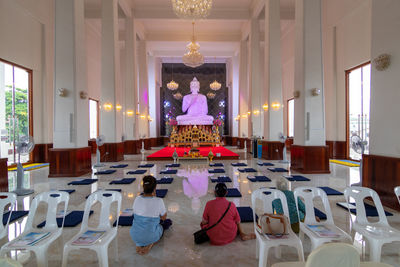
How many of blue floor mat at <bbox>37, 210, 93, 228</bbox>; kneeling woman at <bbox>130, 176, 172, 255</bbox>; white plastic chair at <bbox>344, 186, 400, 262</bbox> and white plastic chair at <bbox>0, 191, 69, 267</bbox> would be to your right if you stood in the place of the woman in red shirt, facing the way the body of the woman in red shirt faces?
1

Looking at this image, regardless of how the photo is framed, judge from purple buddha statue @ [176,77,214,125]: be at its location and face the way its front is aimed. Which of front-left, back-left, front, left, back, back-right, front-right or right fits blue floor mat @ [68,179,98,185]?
front

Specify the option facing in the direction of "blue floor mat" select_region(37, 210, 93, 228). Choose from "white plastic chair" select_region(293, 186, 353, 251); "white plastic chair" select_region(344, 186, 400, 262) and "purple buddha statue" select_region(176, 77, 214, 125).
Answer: the purple buddha statue

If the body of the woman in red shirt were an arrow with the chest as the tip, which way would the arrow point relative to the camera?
away from the camera

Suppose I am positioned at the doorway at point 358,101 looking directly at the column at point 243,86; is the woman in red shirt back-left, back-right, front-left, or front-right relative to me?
back-left

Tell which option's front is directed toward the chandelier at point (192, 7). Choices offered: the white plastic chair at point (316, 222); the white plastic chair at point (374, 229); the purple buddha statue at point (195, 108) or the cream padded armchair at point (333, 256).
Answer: the purple buddha statue

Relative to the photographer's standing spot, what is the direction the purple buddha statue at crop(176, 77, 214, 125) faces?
facing the viewer

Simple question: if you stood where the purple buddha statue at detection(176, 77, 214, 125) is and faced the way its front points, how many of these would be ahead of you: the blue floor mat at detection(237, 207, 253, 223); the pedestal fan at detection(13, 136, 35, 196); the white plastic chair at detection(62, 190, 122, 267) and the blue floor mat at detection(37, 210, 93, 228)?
4

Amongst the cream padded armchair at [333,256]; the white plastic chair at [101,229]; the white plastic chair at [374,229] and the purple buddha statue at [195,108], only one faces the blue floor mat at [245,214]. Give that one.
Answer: the purple buddha statue

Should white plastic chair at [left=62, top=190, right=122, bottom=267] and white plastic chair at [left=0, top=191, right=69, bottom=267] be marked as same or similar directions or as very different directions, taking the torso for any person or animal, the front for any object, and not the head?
same or similar directions

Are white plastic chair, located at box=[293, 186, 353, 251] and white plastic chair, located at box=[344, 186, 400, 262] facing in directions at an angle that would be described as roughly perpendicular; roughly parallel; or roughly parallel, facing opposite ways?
roughly parallel
